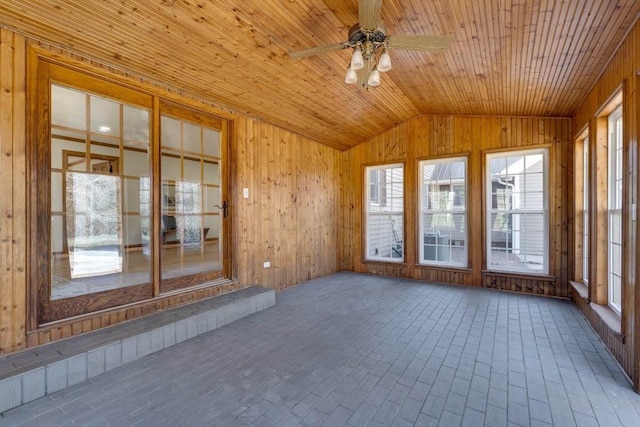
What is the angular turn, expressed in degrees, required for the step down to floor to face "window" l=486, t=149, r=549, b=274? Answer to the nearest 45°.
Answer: approximately 45° to its left

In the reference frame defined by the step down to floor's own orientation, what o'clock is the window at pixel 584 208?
The window is roughly at 11 o'clock from the step down to floor.

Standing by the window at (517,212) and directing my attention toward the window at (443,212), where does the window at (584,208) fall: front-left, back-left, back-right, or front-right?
back-left

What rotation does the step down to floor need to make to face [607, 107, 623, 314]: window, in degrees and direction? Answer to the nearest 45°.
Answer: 0° — it already faces it

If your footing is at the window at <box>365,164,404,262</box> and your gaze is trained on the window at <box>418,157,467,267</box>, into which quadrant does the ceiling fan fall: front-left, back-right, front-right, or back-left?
front-right

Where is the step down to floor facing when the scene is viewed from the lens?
facing the viewer and to the right of the viewer

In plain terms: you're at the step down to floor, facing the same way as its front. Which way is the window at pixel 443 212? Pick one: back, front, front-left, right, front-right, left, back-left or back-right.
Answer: front-left

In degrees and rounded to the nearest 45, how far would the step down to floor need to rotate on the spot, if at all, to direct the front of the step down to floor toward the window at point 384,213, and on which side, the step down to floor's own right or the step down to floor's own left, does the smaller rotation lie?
approximately 45° to the step down to floor's own left
